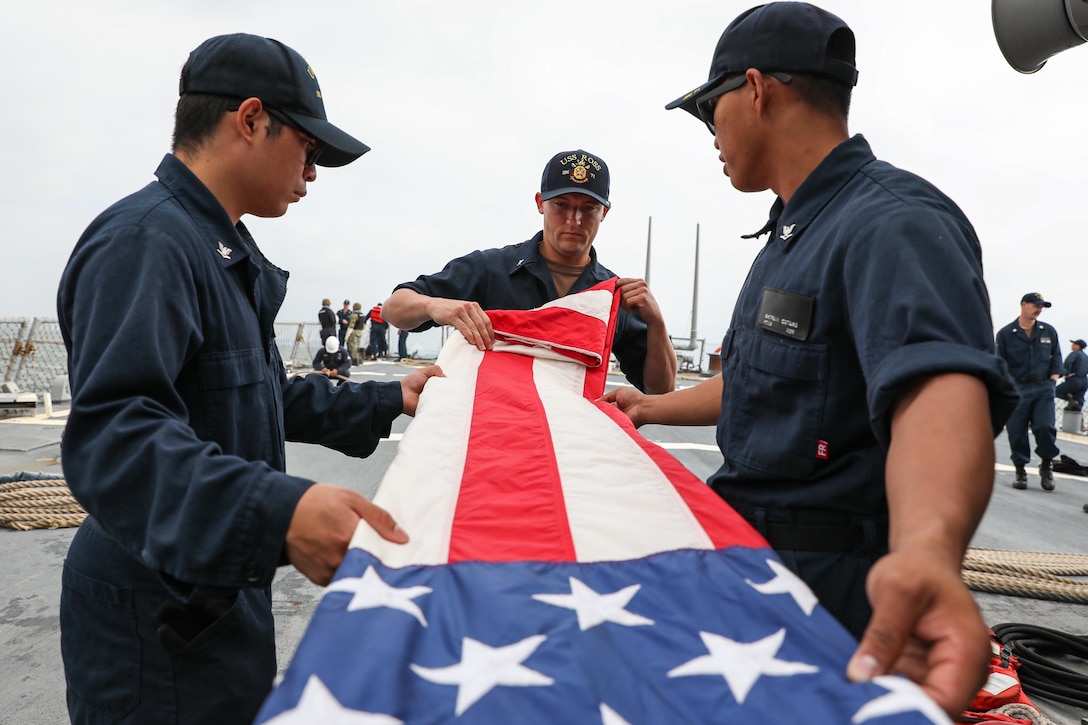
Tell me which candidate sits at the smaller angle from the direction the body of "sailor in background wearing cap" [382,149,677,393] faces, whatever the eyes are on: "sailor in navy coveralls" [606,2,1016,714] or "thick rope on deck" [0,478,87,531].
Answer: the sailor in navy coveralls

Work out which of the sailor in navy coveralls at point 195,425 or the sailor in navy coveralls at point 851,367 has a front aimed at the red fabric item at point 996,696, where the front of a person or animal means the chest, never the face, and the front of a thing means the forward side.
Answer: the sailor in navy coveralls at point 195,425

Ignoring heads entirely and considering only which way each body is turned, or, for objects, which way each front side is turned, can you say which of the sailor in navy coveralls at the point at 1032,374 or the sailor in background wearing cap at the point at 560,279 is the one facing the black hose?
the sailor in navy coveralls

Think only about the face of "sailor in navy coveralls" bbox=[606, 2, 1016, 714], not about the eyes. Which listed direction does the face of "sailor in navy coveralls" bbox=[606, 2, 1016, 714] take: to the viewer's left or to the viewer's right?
to the viewer's left

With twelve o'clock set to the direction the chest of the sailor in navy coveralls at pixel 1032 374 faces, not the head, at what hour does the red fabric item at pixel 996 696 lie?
The red fabric item is roughly at 12 o'clock from the sailor in navy coveralls.

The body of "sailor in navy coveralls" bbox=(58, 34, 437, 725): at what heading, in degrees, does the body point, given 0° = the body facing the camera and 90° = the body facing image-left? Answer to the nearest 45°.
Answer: approximately 270°

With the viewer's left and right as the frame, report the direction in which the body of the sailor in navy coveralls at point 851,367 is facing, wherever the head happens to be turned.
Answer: facing to the left of the viewer

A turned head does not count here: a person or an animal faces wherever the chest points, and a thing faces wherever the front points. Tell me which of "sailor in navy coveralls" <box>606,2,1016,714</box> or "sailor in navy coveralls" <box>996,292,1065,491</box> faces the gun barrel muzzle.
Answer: "sailor in navy coveralls" <box>996,292,1065,491</box>
